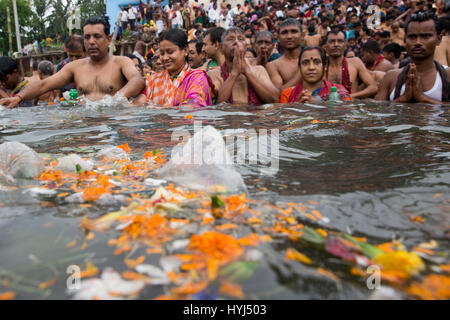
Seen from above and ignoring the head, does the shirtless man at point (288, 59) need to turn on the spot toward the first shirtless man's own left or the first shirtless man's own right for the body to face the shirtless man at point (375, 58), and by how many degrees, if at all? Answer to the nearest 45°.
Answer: approximately 135° to the first shirtless man's own left

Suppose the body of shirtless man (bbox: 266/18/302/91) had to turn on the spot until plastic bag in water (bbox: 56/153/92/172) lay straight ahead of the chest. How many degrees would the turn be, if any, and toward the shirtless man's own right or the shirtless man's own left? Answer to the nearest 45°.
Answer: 0° — they already face it

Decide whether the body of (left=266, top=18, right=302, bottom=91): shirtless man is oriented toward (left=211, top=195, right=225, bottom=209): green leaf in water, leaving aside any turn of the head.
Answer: yes

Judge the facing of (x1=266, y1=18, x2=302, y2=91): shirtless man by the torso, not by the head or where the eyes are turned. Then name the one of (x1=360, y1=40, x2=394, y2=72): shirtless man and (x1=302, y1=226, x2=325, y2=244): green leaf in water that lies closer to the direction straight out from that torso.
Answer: the green leaf in water

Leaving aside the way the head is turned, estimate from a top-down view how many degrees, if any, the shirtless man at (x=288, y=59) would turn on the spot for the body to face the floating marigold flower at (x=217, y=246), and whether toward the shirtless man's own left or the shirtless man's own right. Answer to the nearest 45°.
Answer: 0° — they already face it

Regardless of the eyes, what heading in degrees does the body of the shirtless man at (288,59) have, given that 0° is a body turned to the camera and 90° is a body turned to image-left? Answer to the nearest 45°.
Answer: approximately 0°

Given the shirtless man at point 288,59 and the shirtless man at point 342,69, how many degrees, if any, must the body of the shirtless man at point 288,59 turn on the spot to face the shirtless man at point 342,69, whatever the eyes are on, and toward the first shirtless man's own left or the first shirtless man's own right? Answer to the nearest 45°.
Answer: approximately 90° to the first shirtless man's own left

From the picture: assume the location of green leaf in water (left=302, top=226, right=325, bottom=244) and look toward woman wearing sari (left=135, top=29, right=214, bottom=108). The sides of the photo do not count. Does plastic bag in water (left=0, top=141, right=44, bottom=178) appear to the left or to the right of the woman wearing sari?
left

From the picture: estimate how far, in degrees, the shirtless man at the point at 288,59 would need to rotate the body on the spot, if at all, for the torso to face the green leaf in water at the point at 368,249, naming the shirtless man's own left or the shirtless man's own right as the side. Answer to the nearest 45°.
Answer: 0° — they already face it

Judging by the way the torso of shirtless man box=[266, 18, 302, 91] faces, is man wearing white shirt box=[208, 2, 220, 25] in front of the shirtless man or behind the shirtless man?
behind

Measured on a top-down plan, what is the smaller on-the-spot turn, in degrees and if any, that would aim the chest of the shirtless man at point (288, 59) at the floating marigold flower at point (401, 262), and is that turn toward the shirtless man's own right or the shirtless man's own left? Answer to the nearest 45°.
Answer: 0° — they already face it

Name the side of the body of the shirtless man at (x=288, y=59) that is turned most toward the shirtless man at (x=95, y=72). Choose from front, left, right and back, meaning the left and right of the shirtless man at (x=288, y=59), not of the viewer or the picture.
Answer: right
